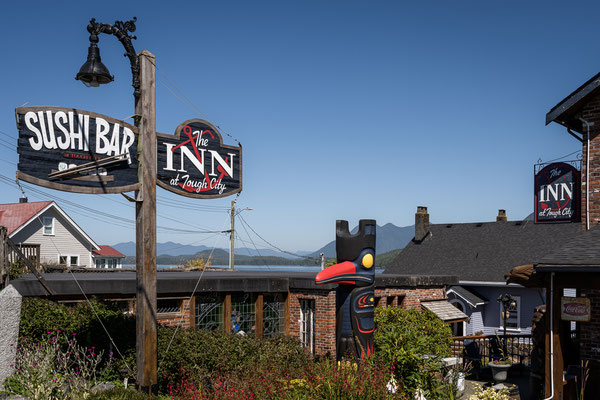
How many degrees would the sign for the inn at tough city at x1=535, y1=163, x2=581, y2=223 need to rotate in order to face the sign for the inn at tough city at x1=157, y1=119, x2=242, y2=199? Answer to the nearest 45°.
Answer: approximately 45° to its right

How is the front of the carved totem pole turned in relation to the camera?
facing the viewer and to the left of the viewer

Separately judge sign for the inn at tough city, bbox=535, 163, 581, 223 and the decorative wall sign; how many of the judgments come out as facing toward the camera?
2

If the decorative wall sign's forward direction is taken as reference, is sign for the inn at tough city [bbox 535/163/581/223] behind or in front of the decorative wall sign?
behind

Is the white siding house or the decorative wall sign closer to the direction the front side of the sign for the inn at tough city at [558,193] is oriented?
the decorative wall sign

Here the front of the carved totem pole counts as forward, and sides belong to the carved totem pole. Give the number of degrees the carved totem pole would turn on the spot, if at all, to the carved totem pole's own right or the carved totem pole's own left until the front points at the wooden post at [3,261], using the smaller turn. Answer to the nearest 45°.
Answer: approximately 45° to the carved totem pole's own right

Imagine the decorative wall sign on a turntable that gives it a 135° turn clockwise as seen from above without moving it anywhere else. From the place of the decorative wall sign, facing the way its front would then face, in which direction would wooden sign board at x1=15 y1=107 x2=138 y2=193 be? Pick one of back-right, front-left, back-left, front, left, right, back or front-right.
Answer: left

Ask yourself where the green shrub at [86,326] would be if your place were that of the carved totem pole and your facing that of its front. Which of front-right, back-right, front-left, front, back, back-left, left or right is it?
front-right

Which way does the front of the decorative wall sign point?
toward the camera

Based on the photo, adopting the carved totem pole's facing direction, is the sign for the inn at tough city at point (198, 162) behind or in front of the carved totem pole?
in front

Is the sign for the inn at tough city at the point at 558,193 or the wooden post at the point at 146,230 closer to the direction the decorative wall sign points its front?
the wooden post

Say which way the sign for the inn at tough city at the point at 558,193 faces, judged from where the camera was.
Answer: facing the viewer
